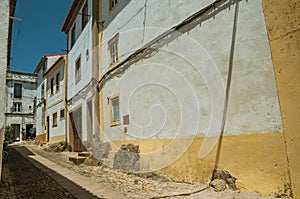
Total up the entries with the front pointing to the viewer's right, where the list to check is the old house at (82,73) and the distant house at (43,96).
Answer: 0

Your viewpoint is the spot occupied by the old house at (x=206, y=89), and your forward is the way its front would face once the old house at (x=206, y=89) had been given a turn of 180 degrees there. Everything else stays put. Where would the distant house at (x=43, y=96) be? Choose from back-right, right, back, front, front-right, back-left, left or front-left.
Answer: left

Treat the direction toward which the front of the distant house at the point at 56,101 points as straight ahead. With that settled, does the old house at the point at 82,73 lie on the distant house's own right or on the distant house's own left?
on the distant house's own left

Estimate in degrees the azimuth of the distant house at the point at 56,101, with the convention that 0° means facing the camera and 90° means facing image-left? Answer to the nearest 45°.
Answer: approximately 45°

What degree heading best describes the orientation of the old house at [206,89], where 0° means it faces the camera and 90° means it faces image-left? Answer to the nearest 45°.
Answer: approximately 45°

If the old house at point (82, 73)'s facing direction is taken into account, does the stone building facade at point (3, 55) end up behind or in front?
in front

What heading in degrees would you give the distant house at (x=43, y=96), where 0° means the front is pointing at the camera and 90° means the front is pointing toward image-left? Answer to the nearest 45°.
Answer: approximately 45°

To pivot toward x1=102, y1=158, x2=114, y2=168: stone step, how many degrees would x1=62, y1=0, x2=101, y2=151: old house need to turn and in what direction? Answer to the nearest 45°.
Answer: approximately 45° to its left

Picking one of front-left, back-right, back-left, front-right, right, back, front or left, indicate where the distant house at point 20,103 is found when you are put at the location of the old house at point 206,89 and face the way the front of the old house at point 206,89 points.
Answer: right
